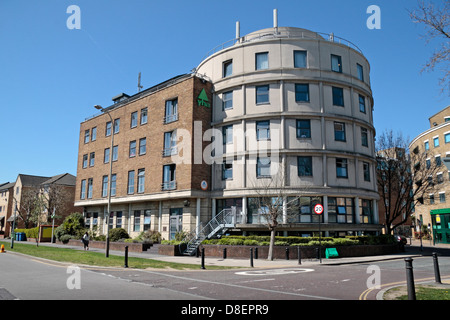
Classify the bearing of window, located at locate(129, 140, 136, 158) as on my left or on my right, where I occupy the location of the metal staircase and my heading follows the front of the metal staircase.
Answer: on my right

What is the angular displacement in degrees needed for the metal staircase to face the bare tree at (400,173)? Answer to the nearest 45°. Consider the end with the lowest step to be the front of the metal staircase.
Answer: approximately 135° to its left

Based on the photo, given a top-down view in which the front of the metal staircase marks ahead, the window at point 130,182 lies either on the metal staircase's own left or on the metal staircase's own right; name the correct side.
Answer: on the metal staircase's own right
